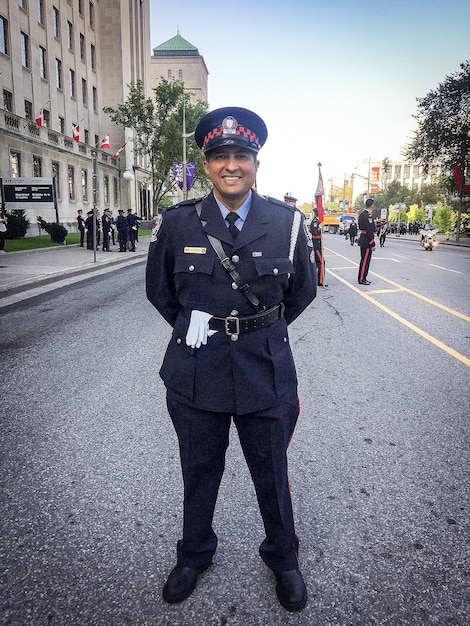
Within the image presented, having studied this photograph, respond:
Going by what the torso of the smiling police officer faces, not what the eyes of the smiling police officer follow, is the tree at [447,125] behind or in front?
behind

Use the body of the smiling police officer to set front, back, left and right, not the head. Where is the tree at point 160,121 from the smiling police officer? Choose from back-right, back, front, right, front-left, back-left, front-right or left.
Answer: back

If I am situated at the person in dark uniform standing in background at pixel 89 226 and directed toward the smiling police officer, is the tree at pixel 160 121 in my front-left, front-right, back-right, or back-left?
back-left

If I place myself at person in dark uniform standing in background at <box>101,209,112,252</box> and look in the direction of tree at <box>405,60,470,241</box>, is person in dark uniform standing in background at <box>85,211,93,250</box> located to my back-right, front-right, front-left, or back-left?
back-left

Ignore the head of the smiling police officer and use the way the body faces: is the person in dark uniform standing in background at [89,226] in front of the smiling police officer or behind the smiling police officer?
behind

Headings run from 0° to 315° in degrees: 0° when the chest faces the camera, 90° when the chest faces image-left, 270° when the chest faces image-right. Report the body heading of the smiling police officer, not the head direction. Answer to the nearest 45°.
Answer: approximately 0°

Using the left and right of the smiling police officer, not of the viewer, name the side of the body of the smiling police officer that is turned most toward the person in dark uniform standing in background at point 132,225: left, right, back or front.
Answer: back

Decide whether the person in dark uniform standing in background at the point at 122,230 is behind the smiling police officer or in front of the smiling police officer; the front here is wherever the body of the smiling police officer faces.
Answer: behind

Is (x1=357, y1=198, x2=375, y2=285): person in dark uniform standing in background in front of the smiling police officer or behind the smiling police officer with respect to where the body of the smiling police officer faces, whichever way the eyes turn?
behind
